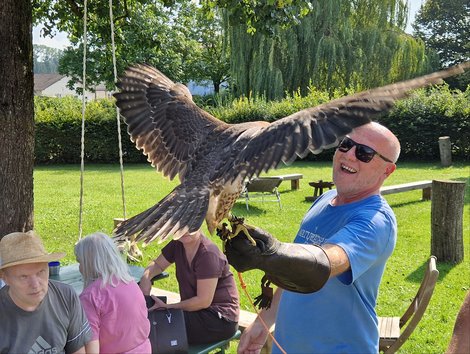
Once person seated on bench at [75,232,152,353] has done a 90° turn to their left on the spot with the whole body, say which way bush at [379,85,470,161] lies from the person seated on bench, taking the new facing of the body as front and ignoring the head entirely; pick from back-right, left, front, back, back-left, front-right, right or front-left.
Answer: back

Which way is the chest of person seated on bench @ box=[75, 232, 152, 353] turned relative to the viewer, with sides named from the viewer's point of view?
facing away from the viewer and to the left of the viewer

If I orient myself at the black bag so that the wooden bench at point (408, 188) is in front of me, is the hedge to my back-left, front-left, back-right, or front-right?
front-left

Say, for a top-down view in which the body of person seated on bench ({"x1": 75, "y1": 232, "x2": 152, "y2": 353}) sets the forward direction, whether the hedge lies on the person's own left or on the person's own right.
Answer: on the person's own right

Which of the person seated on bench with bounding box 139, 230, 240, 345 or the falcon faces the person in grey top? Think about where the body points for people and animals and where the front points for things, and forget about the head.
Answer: the person seated on bench

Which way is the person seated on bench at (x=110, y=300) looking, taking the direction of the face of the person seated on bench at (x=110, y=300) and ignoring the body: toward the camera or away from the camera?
away from the camera

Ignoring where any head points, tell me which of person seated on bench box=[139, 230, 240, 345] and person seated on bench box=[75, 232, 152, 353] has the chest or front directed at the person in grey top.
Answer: person seated on bench box=[139, 230, 240, 345]

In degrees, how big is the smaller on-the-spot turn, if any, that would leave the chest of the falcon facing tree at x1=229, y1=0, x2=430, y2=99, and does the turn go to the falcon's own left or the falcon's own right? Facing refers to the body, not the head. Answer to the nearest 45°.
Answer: approximately 45° to the falcon's own left

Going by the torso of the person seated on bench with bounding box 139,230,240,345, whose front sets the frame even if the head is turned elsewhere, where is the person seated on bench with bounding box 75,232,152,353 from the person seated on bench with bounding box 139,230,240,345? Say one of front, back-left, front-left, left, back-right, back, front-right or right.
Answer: front

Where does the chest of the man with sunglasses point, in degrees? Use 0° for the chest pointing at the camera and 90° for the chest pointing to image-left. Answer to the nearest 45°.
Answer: approximately 45°
